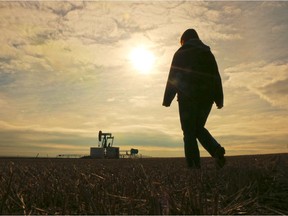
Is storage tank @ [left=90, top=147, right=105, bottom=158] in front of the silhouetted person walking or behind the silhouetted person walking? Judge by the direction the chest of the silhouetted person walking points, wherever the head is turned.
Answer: in front

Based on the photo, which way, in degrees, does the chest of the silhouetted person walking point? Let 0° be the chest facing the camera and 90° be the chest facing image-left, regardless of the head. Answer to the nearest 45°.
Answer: approximately 135°

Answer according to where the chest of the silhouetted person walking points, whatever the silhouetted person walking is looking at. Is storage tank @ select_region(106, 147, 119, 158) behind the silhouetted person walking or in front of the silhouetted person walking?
in front
